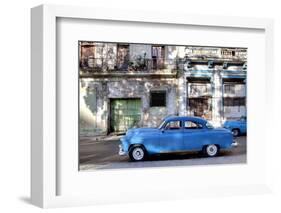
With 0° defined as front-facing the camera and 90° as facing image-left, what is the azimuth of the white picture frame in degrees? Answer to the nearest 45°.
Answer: approximately 315°
